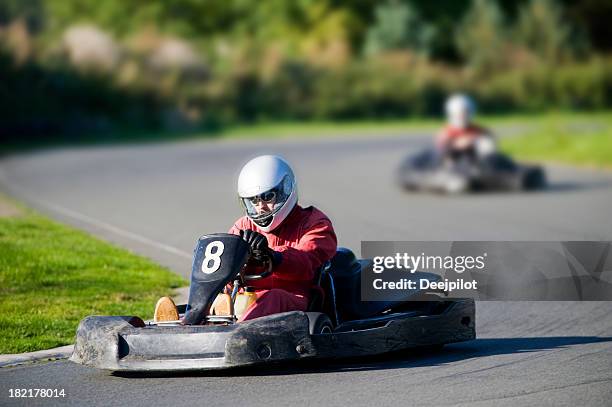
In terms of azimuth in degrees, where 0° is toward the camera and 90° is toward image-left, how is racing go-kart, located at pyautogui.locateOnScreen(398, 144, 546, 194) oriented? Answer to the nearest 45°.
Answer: approximately 45°

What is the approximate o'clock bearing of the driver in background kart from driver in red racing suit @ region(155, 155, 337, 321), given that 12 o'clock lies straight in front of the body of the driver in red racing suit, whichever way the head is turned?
The driver in background kart is roughly at 5 o'clock from the driver in red racing suit.

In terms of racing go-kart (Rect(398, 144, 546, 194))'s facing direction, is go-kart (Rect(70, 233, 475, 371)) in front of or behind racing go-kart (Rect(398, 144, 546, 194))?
in front

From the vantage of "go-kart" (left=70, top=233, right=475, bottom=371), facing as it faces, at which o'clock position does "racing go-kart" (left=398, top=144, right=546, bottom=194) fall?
The racing go-kart is roughly at 5 o'clock from the go-kart.

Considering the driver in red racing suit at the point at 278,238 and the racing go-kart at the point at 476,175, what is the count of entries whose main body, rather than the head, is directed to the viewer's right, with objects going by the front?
0

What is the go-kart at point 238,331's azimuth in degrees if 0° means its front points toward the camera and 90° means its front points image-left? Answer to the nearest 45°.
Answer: approximately 45°

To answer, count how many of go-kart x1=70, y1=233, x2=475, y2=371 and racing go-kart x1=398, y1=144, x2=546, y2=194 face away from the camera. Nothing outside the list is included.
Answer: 0

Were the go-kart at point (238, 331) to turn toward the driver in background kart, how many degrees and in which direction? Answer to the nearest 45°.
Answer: approximately 135° to its right

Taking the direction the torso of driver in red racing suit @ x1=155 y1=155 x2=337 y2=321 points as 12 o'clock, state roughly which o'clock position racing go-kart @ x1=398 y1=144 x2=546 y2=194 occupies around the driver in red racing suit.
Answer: The racing go-kart is roughly at 5 o'clock from the driver in red racing suit.
